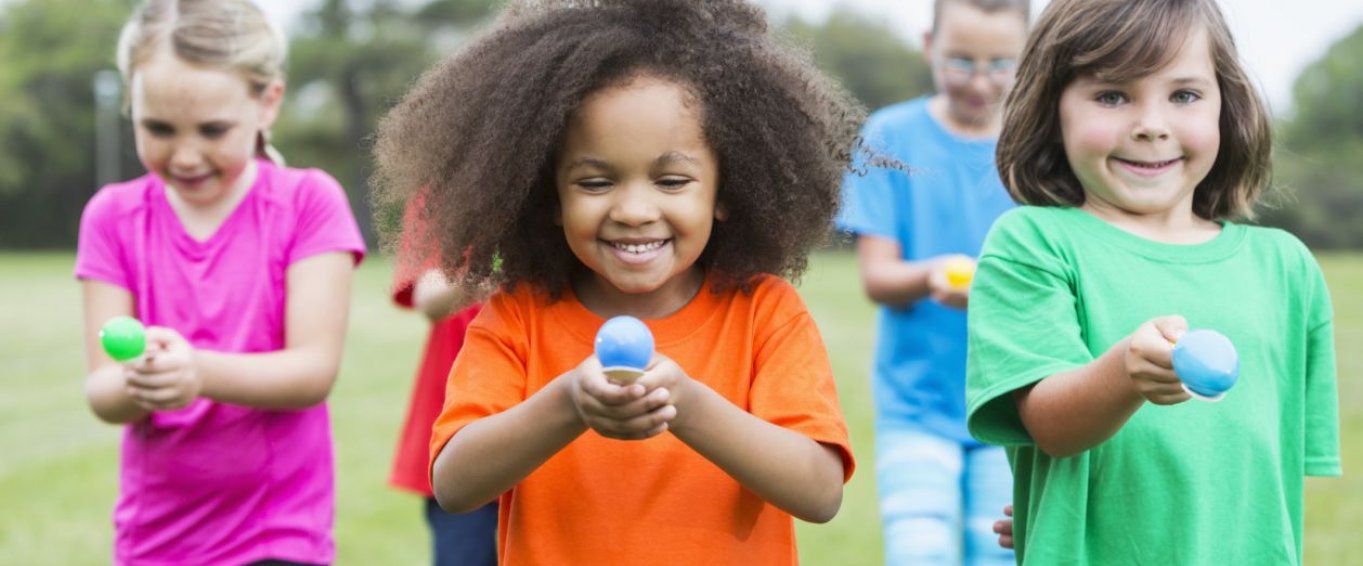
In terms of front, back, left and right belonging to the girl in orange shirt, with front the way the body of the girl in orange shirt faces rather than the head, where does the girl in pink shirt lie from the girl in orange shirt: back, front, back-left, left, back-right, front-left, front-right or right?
back-right

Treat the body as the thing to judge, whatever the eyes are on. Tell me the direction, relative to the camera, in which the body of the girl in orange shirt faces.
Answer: toward the camera

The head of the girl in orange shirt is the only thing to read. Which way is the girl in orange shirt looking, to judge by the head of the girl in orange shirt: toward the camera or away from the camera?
toward the camera

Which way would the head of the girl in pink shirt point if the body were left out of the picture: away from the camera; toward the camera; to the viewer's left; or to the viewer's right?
toward the camera
